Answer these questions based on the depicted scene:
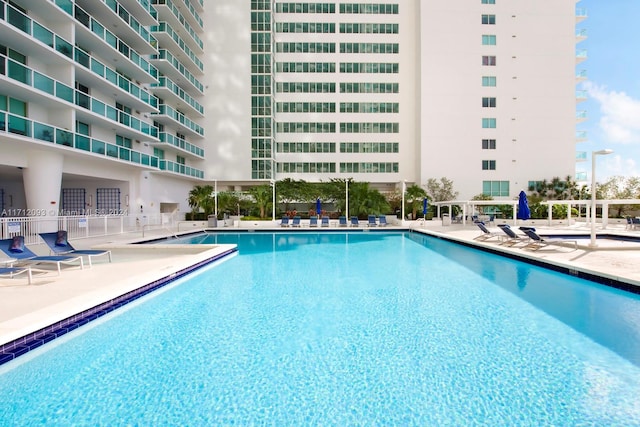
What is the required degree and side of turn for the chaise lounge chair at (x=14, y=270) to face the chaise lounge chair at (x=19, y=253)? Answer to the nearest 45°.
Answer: approximately 90° to its left

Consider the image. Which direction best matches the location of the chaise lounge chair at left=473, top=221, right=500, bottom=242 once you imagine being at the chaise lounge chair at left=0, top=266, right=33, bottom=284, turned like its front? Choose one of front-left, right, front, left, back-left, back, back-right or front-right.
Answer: front

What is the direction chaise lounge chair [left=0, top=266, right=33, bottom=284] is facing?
to the viewer's right

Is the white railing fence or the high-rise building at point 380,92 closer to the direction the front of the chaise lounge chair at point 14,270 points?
the high-rise building

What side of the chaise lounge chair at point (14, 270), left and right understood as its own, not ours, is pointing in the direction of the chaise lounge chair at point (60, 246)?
left

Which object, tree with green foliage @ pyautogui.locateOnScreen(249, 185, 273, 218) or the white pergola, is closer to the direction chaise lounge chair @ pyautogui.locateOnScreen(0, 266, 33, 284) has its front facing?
the white pergola

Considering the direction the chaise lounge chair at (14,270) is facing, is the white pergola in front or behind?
in front

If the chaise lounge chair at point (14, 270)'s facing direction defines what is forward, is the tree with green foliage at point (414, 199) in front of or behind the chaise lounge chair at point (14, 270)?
in front
